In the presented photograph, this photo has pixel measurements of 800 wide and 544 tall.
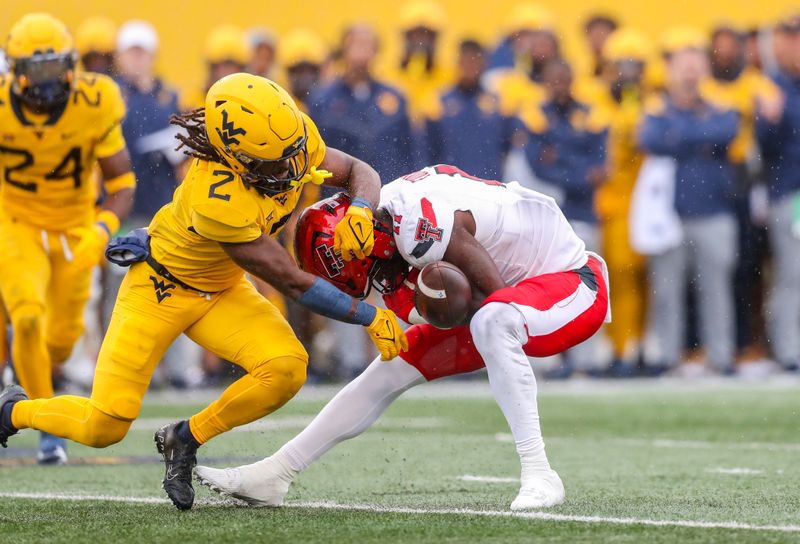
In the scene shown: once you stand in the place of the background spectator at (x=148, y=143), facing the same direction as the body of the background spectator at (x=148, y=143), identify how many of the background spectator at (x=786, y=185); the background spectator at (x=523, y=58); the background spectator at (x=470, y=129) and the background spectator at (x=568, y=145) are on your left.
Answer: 4

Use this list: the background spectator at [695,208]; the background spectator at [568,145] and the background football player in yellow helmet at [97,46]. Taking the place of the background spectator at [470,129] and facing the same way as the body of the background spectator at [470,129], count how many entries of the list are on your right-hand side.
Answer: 1

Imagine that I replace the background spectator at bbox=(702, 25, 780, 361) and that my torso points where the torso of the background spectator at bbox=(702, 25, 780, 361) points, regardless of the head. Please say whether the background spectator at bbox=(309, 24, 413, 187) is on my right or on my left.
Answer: on my right

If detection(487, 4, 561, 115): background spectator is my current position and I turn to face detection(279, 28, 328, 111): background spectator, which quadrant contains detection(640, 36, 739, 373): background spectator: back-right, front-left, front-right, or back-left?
back-left

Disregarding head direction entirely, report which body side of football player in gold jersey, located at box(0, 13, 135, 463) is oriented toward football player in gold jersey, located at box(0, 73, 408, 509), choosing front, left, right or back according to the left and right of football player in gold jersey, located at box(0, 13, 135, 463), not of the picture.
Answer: front

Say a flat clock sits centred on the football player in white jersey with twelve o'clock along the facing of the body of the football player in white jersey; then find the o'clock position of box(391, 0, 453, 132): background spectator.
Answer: The background spectator is roughly at 3 o'clock from the football player in white jersey.

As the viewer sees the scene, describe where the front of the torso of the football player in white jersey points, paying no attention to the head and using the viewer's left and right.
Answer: facing to the left of the viewer

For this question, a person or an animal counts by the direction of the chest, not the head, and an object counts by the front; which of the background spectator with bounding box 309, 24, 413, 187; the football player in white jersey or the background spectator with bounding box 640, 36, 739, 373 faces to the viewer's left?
the football player in white jersey

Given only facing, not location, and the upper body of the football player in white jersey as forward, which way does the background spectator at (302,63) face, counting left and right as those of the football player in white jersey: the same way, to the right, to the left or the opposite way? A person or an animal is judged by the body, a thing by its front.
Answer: to the left

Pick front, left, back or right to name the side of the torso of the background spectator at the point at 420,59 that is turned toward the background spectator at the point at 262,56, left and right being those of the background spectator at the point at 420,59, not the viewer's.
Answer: right
